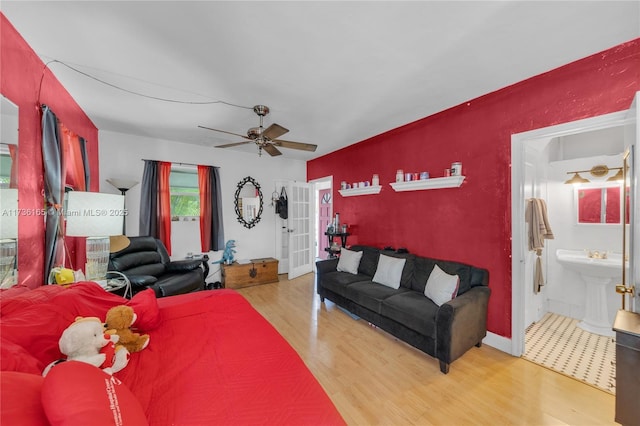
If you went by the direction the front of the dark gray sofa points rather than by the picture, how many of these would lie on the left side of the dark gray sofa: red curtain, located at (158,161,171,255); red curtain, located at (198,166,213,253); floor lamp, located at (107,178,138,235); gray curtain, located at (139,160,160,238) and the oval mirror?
0

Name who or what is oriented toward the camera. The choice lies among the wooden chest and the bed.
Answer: the wooden chest

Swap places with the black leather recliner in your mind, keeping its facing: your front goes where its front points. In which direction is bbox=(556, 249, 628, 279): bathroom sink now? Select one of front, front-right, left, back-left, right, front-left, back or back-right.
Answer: front

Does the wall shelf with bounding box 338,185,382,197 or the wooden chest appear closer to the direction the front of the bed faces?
the wall shelf

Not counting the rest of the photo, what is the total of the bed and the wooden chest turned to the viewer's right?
1

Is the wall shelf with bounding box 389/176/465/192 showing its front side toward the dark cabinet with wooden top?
no

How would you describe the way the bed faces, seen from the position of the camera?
facing to the right of the viewer

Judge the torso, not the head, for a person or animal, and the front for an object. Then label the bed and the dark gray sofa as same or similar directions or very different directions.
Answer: very different directions

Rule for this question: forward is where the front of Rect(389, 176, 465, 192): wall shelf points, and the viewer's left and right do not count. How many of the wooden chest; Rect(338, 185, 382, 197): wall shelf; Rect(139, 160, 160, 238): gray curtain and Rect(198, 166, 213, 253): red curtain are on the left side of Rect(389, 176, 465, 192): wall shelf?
0

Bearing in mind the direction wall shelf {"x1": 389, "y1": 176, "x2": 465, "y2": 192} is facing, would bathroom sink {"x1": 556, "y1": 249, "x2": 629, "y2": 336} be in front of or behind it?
behind

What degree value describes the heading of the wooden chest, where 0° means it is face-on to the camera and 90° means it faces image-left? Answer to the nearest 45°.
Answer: approximately 0°

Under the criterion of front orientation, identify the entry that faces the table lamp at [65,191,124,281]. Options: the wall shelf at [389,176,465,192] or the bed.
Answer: the wall shelf

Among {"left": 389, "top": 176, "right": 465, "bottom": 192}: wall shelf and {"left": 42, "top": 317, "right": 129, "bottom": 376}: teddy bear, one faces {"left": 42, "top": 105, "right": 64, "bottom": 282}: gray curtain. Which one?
the wall shelf

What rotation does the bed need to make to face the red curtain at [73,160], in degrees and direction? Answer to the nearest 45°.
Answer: approximately 90° to its left

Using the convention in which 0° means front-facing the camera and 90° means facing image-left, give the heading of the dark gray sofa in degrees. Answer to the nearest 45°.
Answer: approximately 45°

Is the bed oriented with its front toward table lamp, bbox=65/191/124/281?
no

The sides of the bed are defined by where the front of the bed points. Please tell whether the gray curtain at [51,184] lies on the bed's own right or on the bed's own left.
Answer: on the bed's own left

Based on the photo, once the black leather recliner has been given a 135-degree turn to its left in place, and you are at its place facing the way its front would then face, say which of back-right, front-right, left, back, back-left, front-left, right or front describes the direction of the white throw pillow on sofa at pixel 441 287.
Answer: back-right

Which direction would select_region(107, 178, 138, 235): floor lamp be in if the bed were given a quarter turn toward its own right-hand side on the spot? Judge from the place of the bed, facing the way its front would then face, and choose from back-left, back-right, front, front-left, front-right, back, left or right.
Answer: back

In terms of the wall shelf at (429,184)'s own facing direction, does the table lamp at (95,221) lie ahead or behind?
ahead
